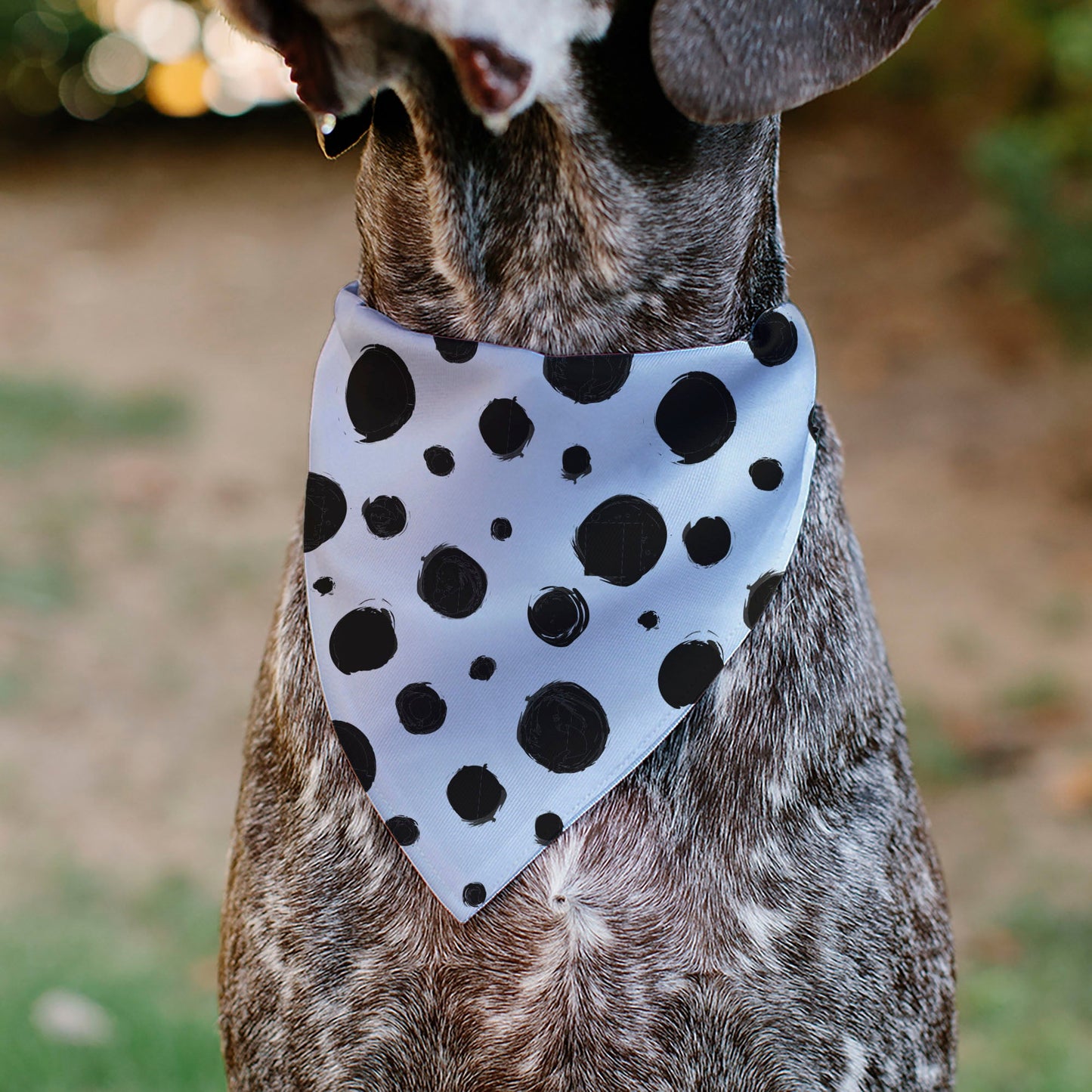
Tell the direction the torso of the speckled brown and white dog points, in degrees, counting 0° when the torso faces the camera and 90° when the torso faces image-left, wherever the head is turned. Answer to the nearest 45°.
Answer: approximately 0°
